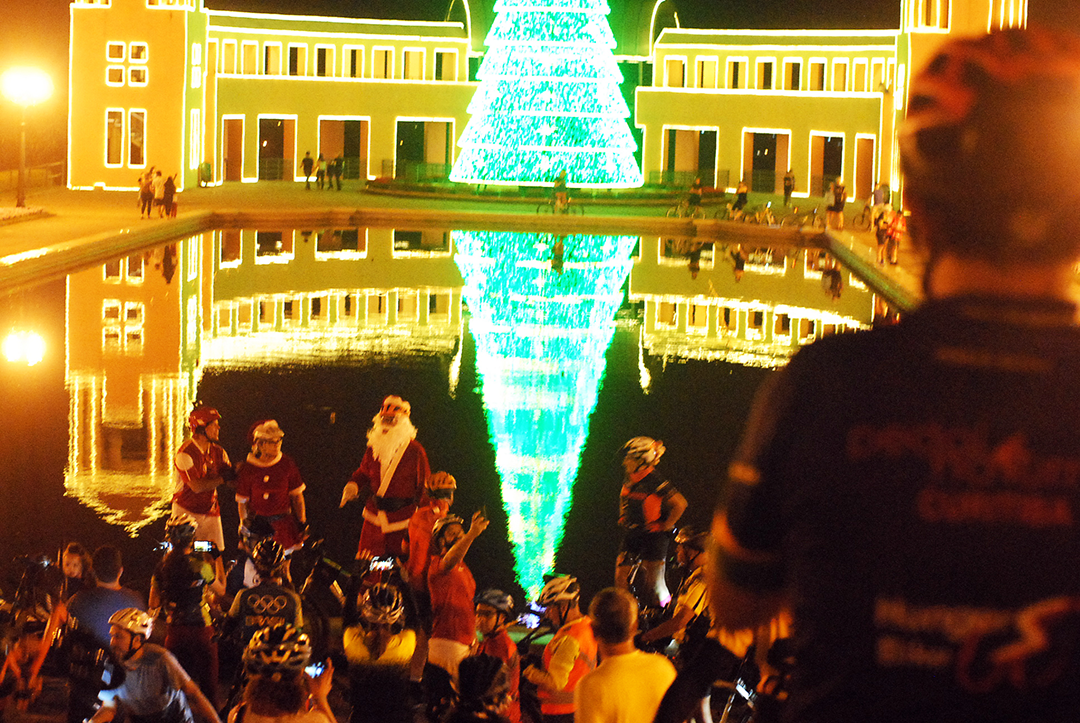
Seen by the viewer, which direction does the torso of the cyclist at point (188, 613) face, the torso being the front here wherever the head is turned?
away from the camera

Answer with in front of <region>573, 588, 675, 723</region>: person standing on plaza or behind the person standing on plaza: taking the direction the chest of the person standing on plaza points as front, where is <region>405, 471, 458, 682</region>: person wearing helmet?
in front

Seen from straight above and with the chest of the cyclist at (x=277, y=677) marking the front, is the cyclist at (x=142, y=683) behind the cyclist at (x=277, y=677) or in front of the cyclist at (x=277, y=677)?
in front

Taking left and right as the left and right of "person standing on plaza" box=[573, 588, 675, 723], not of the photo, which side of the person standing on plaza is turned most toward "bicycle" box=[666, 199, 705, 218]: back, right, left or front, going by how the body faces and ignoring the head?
front

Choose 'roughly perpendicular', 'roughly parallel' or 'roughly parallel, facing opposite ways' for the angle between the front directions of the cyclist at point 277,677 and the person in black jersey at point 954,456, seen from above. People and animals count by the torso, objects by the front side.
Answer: roughly parallel

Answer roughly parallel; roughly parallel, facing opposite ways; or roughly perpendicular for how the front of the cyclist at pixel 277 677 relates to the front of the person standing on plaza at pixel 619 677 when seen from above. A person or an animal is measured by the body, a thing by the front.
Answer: roughly parallel

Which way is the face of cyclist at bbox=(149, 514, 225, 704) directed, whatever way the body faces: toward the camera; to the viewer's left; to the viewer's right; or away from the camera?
away from the camera

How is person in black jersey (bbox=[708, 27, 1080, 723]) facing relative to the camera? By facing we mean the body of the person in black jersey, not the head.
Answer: away from the camera

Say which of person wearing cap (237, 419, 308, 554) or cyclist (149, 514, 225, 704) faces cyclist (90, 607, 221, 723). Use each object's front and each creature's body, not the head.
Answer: the person wearing cap

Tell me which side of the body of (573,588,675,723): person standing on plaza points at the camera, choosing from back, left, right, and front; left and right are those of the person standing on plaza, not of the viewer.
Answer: back

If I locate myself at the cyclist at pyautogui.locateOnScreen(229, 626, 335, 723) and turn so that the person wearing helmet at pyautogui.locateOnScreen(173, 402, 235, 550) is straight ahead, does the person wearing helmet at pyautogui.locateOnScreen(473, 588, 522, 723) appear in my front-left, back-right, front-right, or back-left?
front-right

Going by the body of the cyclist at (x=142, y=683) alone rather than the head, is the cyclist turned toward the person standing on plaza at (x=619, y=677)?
no

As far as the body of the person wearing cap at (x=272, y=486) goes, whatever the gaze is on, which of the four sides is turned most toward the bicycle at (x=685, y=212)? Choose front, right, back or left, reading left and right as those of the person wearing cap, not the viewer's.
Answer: back

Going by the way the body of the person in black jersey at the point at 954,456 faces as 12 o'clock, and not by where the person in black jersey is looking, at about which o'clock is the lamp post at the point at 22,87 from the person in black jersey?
The lamp post is roughly at 11 o'clock from the person in black jersey.

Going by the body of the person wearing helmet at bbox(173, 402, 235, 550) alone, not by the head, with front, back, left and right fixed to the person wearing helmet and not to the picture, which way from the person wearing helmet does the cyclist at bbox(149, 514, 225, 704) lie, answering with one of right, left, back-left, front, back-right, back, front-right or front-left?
front-right

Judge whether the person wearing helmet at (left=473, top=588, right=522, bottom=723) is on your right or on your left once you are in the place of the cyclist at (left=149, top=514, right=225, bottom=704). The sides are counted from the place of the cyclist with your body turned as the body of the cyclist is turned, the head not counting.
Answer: on your right
